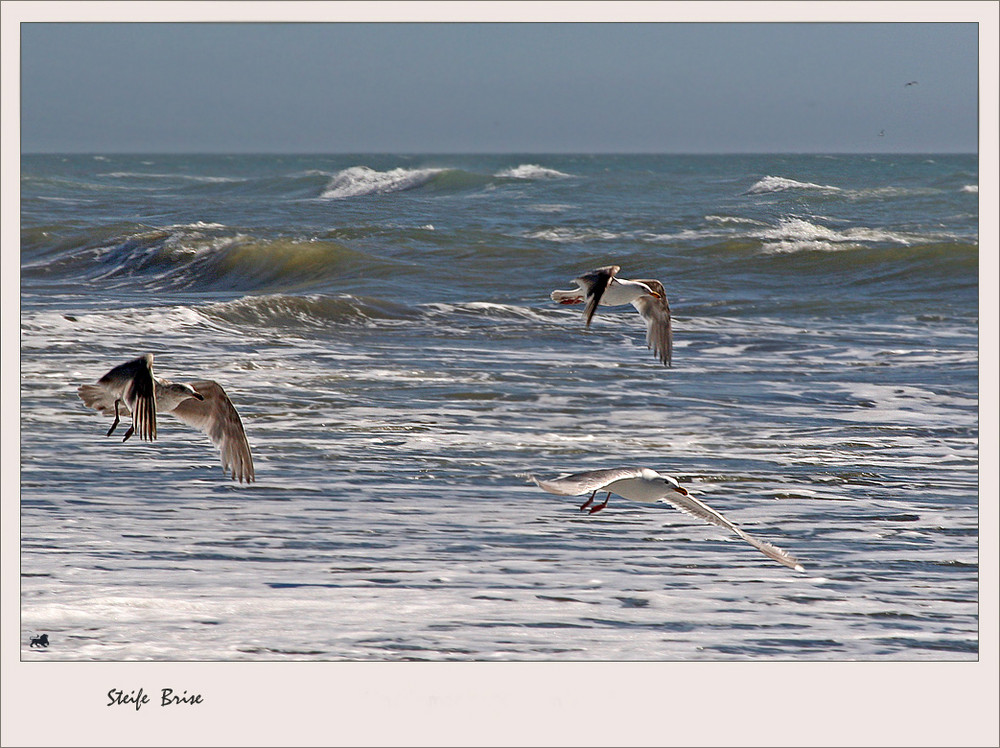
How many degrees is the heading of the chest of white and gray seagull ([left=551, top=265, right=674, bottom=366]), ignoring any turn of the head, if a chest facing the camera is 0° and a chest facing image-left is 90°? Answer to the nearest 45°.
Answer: approximately 315°
